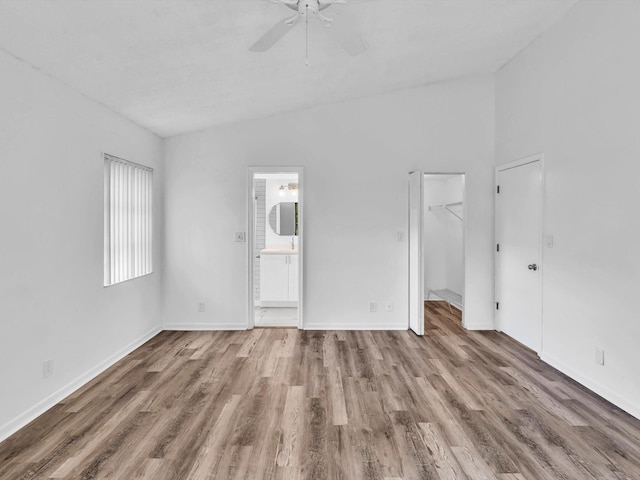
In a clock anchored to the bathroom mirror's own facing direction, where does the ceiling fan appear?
The ceiling fan is roughly at 12 o'clock from the bathroom mirror.

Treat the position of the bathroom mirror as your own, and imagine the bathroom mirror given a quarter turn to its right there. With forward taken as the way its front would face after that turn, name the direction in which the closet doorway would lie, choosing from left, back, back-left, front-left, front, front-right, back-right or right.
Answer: back

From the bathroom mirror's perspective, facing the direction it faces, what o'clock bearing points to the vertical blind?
The vertical blind is roughly at 1 o'clock from the bathroom mirror.

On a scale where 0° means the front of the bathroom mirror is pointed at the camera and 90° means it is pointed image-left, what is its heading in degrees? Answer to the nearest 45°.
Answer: approximately 0°

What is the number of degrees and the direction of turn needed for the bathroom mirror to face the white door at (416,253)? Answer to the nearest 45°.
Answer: approximately 45° to its left

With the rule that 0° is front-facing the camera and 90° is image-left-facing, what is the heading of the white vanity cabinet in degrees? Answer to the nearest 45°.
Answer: approximately 0°

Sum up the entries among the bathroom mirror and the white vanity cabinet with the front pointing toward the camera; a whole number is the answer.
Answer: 2

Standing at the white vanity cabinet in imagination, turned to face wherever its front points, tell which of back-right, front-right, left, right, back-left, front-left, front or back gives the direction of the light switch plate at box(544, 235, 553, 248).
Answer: front-left

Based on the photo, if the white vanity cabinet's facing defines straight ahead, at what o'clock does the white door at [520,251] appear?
The white door is roughly at 10 o'clock from the white vanity cabinet.

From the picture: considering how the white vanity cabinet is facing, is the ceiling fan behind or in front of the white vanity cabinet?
in front
